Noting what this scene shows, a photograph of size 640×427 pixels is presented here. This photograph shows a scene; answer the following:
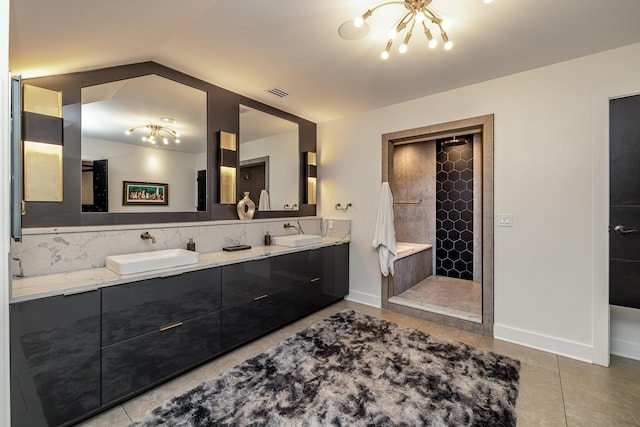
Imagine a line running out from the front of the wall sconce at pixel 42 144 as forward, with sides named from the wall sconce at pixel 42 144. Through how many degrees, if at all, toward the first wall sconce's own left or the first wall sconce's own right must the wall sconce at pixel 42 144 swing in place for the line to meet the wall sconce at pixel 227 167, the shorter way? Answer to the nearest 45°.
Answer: approximately 45° to the first wall sconce's own left

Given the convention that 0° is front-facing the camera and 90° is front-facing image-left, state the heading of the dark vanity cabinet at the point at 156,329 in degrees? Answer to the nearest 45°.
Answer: approximately 315°

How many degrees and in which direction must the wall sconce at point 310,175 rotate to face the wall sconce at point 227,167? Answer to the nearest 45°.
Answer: approximately 90° to its right

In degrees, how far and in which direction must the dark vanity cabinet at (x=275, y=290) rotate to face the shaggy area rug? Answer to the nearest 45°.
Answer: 0° — it already faces it

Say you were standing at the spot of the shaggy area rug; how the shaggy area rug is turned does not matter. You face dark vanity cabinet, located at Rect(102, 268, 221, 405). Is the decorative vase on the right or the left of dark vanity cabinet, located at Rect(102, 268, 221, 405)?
right

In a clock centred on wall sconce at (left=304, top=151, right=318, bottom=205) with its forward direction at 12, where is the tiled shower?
The tiled shower is roughly at 10 o'clock from the wall sconce.

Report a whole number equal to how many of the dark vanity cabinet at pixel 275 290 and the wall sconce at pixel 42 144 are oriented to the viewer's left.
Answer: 0

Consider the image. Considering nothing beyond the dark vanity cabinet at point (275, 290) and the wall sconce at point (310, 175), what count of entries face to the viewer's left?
0

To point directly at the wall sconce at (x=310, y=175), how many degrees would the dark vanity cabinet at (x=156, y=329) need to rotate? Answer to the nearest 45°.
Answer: approximately 90° to its left

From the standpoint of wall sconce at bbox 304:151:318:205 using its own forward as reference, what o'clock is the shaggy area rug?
The shaggy area rug is roughly at 1 o'clock from the wall sconce.

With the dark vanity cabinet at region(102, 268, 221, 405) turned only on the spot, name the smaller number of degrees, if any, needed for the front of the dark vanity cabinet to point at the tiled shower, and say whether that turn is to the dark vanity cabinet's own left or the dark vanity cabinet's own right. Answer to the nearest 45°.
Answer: approximately 45° to the dark vanity cabinet's own left

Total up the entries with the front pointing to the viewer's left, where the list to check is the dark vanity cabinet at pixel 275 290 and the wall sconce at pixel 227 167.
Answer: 0

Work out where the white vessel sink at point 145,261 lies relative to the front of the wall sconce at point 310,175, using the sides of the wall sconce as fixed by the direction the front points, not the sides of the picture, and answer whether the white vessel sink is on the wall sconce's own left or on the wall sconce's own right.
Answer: on the wall sconce's own right

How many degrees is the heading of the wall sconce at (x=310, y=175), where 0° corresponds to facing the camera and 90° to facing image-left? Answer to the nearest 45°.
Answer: approximately 315°
